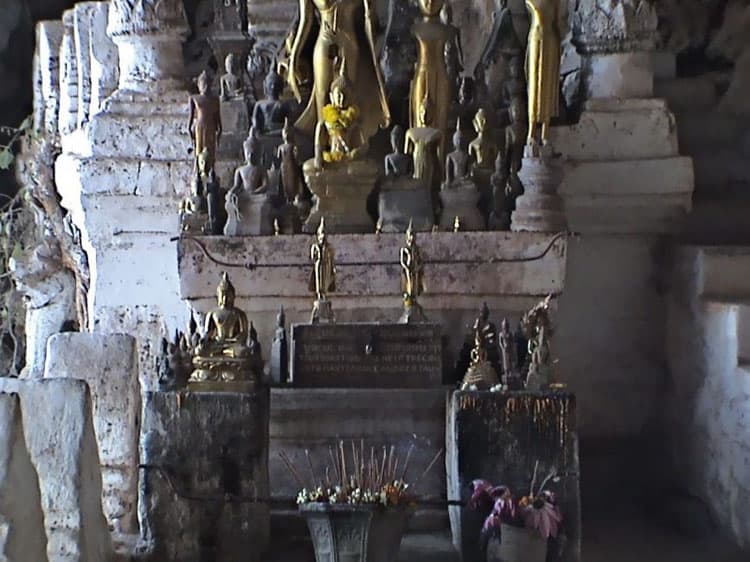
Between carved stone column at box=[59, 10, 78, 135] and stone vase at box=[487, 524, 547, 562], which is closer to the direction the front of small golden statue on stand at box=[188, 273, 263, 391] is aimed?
the stone vase

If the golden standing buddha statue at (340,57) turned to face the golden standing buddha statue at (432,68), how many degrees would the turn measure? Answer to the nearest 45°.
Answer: approximately 90° to its left

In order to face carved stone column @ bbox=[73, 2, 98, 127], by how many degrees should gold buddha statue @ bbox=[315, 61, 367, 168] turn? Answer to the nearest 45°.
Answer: approximately 135° to its right
